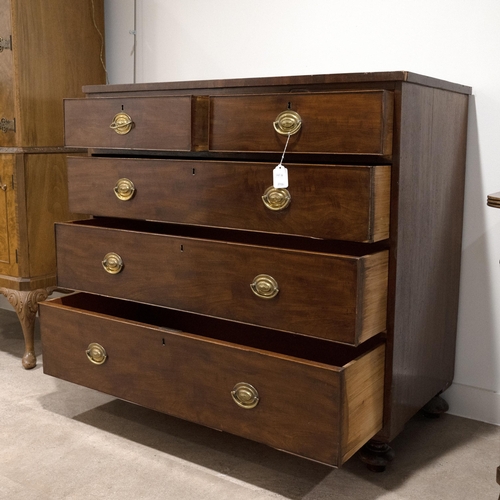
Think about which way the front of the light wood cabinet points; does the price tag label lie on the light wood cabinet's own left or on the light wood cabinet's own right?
on the light wood cabinet's own left

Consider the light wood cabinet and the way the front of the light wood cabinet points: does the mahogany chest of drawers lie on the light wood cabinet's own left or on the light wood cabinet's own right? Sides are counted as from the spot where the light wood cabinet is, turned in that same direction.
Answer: on the light wood cabinet's own left

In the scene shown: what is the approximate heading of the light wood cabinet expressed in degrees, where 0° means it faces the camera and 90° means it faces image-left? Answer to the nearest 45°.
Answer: approximately 45°

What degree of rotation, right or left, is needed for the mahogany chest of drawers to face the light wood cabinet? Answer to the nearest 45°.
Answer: approximately 90° to its right
